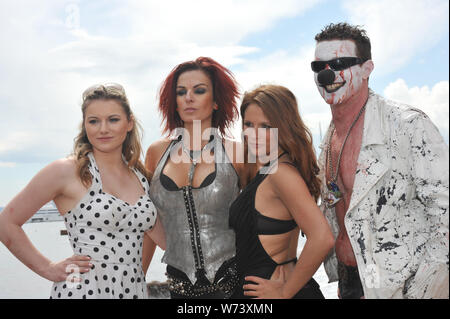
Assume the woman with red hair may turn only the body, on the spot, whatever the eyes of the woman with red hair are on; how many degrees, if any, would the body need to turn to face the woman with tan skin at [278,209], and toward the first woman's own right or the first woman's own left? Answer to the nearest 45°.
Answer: approximately 45° to the first woman's own left

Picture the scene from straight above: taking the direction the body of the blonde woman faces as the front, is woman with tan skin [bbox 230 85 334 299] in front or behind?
in front

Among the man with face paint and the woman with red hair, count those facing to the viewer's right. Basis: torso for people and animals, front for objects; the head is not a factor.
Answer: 0

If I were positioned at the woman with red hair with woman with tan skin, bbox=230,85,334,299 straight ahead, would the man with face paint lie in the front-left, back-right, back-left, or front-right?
front-left

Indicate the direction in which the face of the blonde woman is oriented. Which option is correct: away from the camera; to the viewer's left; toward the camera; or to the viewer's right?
toward the camera

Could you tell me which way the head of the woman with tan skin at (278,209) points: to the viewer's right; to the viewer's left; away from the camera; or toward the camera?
toward the camera

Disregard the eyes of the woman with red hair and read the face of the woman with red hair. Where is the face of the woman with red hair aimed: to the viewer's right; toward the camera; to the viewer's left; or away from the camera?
toward the camera

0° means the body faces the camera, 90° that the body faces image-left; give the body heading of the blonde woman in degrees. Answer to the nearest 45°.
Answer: approximately 315°

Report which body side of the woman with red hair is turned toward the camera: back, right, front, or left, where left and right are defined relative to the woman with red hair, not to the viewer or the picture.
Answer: front

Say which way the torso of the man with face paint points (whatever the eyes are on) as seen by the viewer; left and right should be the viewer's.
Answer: facing the viewer and to the left of the viewer

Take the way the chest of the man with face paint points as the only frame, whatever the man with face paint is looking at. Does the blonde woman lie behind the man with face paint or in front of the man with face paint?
in front
